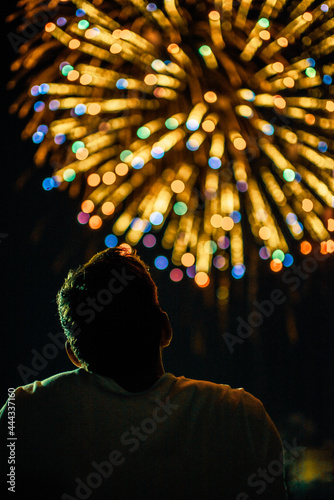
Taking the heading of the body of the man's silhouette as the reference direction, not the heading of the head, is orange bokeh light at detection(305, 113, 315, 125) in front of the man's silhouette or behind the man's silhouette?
in front

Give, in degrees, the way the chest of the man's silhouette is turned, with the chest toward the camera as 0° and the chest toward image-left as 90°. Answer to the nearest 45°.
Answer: approximately 180°

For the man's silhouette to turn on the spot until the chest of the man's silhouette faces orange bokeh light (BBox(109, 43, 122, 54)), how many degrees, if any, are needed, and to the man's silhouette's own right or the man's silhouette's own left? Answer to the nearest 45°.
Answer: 0° — they already face it

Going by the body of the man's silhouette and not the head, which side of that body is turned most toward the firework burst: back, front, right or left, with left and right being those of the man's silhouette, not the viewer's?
front

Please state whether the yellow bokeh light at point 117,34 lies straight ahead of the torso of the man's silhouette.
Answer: yes

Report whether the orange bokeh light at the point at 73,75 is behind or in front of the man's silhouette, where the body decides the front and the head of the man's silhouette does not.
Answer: in front
